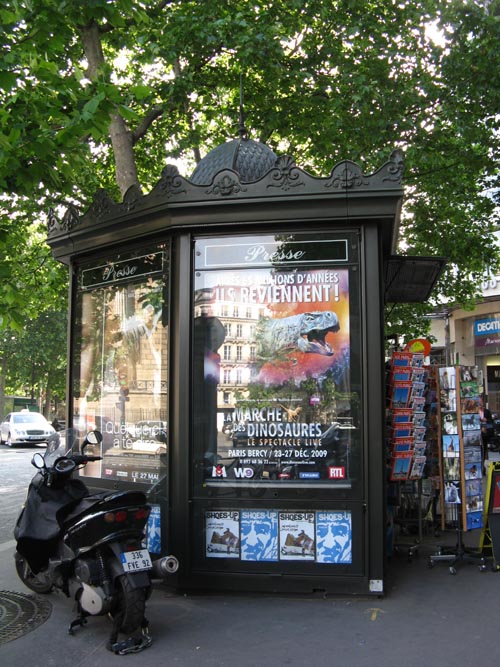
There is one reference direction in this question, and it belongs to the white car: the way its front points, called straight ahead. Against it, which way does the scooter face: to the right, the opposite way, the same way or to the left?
the opposite way

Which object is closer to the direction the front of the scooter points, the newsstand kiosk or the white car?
the white car

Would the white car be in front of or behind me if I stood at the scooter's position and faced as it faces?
in front

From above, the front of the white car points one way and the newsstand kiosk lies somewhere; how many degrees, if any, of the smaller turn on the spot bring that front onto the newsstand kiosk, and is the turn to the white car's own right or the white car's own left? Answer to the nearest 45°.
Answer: approximately 45° to the white car's own right

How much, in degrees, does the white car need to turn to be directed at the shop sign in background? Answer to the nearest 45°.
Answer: approximately 90° to its left

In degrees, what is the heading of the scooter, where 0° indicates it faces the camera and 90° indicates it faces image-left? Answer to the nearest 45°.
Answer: approximately 135°

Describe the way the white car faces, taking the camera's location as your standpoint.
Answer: facing the viewer and to the right of the viewer

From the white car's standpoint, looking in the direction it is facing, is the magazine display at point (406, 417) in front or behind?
in front

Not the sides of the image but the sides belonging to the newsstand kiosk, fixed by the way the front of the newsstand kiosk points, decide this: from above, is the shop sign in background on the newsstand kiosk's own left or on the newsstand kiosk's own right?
on the newsstand kiosk's own left

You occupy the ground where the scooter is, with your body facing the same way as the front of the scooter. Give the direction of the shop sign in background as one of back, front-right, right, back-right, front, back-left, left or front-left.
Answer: right
